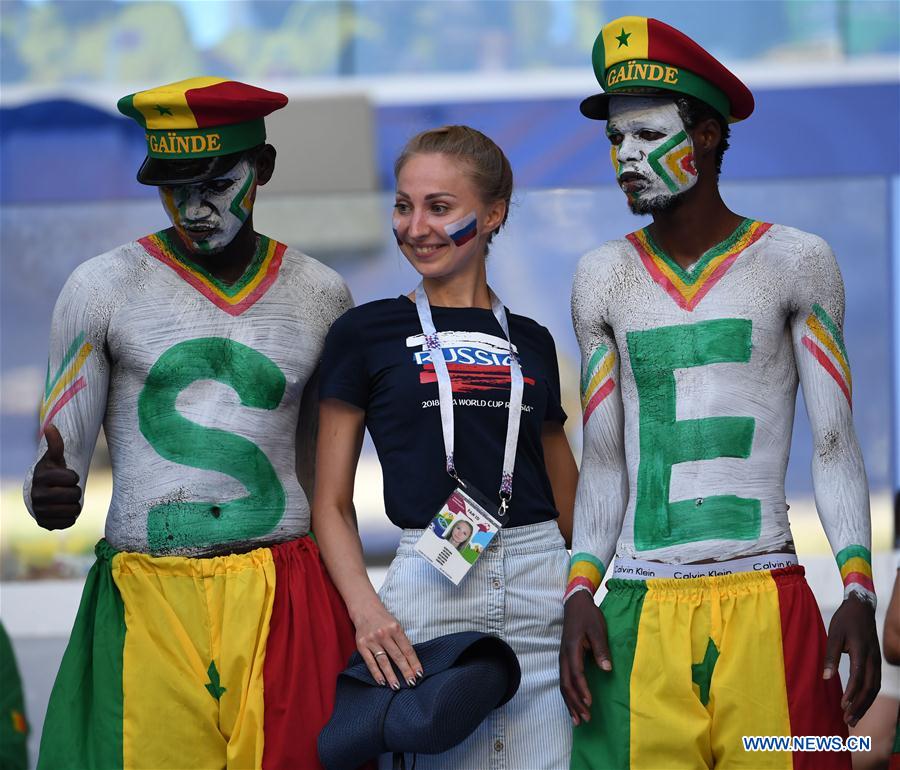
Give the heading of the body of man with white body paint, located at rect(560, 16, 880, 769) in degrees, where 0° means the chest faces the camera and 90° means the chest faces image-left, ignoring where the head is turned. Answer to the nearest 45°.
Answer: approximately 0°

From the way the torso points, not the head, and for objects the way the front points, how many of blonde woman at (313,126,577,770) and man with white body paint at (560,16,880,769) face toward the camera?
2

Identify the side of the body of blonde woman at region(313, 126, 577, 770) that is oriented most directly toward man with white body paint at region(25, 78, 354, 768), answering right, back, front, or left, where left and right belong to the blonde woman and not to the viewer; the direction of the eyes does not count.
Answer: right

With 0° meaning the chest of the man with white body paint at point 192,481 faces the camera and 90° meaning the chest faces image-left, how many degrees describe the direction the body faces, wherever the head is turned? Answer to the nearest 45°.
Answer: approximately 0°

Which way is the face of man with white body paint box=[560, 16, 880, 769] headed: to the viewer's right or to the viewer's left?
to the viewer's left

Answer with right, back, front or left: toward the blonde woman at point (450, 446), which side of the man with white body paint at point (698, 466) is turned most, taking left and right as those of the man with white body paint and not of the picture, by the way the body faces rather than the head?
right

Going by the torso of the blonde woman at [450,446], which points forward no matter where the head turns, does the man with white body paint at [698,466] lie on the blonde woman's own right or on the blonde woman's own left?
on the blonde woman's own left
